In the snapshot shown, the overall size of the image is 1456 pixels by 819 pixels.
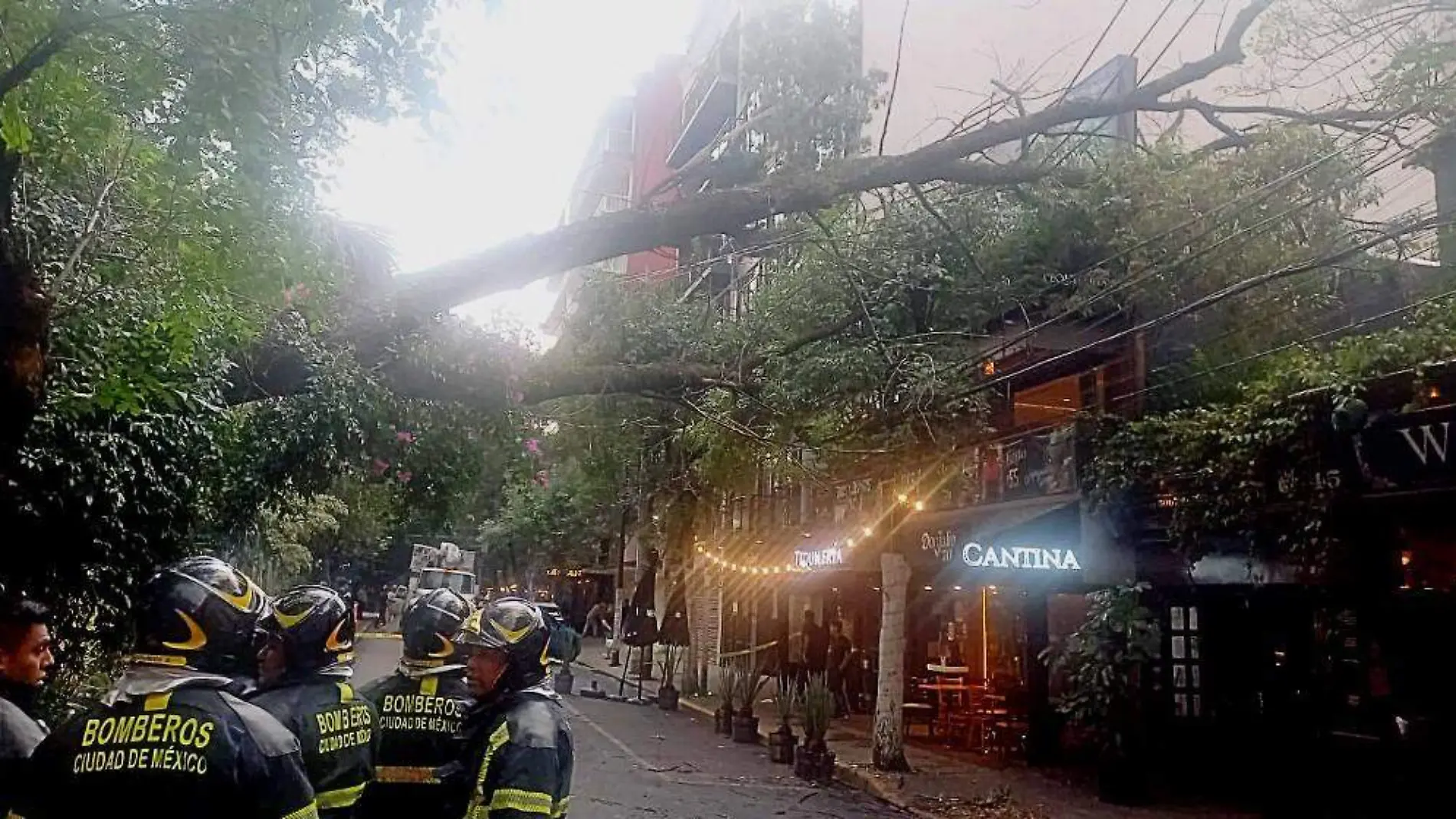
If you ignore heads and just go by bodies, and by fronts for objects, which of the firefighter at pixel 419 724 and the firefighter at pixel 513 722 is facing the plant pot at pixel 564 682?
the firefighter at pixel 419 724

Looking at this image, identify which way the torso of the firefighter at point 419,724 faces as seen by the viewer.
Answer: away from the camera

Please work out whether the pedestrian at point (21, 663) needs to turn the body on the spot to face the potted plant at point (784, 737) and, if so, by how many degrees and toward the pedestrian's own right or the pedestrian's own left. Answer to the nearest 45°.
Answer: approximately 45° to the pedestrian's own left

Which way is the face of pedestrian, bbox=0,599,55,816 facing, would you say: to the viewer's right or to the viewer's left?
to the viewer's right

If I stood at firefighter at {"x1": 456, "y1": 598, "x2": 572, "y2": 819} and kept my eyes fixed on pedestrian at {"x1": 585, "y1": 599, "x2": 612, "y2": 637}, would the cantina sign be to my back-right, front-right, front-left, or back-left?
front-right

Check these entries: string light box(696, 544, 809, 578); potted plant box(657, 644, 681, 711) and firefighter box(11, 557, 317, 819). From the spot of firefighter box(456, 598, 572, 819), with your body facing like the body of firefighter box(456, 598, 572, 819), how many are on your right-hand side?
2

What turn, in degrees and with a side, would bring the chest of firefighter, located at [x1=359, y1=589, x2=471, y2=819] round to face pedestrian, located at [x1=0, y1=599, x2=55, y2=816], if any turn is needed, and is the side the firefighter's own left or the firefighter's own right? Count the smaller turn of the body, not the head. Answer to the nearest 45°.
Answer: approximately 90° to the firefighter's own left

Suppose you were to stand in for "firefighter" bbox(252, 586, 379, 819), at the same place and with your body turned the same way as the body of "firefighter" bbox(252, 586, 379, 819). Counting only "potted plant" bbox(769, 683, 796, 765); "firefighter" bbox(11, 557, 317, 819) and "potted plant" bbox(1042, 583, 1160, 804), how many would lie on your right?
2

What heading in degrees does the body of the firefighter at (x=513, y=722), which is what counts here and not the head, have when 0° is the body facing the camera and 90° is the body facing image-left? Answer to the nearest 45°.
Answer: approximately 90°
